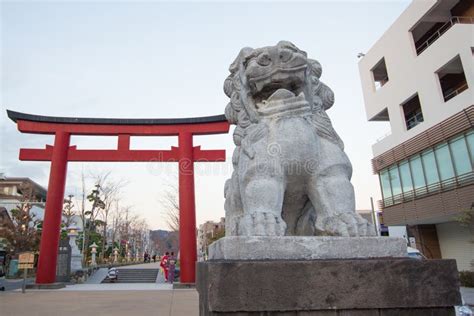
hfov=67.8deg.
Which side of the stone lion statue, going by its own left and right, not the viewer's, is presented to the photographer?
front

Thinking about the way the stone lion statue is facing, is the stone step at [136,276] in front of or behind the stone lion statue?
behind

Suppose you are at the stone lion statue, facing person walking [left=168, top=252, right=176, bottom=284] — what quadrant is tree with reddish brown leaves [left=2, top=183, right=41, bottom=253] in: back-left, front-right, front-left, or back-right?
front-left

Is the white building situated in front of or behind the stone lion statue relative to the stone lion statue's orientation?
behind

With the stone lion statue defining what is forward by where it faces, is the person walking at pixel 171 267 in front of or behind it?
behind

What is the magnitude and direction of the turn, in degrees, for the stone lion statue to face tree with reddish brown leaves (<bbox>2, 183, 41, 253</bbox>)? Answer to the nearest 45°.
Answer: approximately 135° to its right
